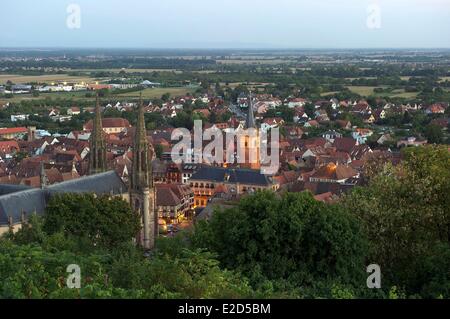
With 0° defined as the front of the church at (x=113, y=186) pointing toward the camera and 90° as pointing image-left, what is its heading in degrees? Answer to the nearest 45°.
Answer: approximately 225°

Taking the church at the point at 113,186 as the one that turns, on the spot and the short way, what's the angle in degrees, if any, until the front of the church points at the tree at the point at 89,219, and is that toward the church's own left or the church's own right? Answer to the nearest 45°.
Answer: approximately 135° to the church's own right
